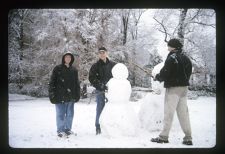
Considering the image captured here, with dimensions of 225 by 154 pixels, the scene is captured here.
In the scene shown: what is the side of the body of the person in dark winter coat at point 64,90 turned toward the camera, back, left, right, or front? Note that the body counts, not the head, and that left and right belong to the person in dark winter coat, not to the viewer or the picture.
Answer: front

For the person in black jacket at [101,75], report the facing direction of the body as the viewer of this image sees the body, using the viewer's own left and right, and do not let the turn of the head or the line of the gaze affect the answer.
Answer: facing the viewer

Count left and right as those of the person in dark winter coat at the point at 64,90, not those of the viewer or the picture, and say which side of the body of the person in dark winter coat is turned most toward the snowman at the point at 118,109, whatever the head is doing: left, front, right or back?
left

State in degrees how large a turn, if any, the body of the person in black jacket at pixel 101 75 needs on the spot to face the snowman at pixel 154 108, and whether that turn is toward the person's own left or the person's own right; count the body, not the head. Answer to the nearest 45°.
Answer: approximately 90° to the person's own left

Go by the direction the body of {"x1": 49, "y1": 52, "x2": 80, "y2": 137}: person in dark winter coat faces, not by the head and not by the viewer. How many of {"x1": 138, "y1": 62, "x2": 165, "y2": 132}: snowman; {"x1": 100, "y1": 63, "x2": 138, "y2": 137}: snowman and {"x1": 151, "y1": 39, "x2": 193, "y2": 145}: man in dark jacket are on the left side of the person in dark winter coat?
3

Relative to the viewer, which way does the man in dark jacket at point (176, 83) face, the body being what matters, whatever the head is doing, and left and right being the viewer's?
facing away from the viewer and to the left of the viewer

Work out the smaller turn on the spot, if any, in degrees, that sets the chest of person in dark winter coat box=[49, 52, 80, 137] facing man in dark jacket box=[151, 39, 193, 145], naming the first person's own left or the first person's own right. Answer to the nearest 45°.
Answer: approximately 90° to the first person's own left

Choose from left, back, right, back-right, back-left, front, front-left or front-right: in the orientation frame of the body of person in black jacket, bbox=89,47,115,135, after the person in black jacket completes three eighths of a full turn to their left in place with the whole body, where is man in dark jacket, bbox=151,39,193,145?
front-right

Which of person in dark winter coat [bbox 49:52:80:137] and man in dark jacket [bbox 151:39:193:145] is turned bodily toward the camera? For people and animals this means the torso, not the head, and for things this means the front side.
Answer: the person in dark winter coat

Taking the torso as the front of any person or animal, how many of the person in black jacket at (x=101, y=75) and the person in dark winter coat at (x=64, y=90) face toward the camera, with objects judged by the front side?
2

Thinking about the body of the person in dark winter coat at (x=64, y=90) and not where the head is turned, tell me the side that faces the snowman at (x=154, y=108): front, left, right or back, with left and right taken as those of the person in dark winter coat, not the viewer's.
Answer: left
